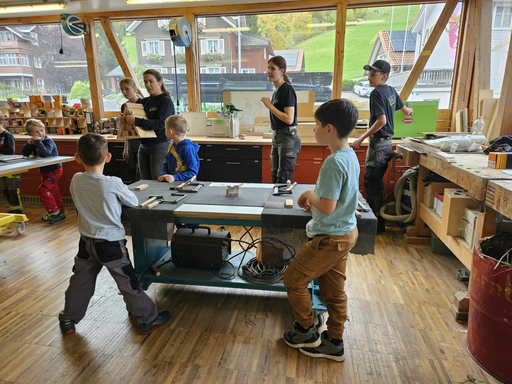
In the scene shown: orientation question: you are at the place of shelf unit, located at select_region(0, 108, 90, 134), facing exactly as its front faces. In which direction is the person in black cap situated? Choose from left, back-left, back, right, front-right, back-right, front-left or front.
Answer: front-left

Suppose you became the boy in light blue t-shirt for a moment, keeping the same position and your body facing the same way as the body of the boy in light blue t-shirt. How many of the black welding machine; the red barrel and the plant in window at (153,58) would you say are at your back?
1

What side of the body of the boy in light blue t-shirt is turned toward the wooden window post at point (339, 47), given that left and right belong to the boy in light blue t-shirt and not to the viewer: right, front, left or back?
right

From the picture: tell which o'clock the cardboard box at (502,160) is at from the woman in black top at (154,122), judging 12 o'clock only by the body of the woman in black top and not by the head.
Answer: The cardboard box is roughly at 9 o'clock from the woman in black top.

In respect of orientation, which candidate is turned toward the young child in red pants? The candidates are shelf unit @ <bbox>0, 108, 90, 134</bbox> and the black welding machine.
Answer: the shelf unit

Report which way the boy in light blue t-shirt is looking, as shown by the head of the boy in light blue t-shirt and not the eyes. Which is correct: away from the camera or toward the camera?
away from the camera

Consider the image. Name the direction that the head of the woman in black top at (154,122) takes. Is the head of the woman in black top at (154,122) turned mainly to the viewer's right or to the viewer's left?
to the viewer's left

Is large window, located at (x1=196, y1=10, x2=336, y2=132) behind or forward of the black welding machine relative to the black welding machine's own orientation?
behind

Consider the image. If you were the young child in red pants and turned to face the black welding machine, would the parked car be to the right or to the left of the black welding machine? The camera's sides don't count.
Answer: left

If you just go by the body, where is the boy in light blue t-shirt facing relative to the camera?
to the viewer's left
